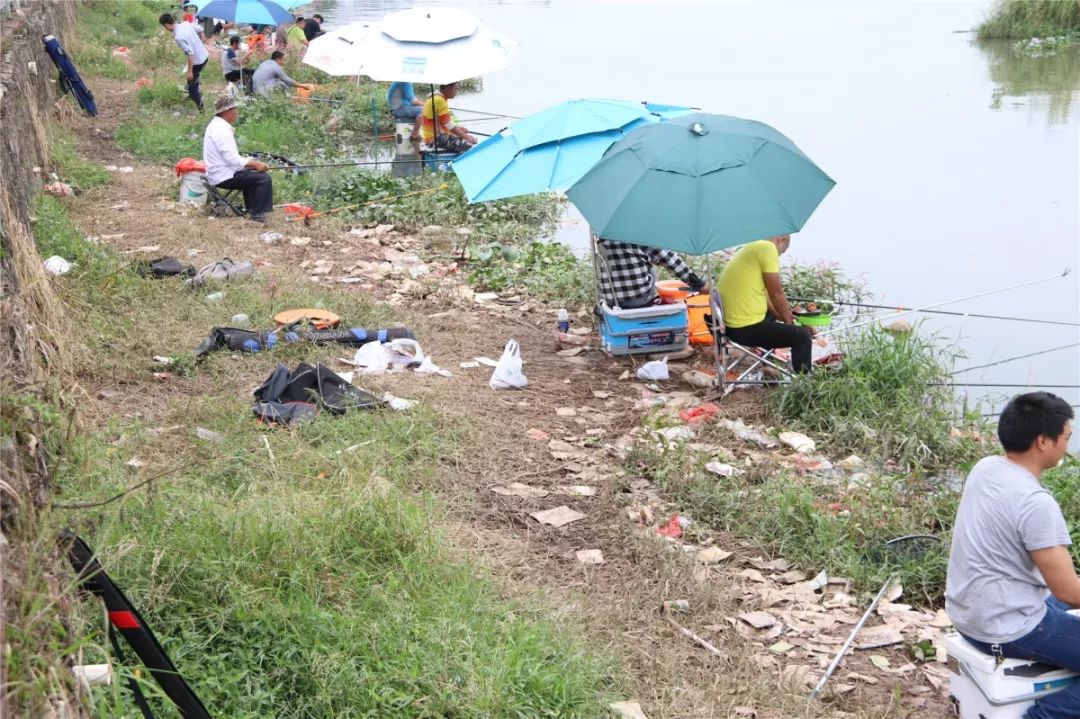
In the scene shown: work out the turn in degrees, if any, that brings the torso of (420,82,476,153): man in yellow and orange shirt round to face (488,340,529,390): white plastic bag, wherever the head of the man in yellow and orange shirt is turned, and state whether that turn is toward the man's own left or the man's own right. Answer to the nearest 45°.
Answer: approximately 90° to the man's own right

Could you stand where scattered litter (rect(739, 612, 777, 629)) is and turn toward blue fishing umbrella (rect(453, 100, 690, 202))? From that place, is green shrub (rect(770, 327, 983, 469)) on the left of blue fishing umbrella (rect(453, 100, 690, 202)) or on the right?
right

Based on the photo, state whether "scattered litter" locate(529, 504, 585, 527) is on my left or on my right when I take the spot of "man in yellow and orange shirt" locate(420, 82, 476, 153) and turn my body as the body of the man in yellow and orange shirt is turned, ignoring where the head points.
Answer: on my right

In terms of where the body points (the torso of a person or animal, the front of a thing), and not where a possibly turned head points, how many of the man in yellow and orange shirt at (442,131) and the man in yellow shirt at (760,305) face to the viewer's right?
2

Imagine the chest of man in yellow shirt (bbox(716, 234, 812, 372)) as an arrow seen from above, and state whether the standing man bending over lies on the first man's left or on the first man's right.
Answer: on the first man's left

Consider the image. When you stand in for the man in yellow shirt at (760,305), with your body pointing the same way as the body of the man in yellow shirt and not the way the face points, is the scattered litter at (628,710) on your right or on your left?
on your right

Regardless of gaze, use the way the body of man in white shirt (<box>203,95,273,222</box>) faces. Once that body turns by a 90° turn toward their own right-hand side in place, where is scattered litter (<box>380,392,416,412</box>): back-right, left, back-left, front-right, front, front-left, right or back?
front

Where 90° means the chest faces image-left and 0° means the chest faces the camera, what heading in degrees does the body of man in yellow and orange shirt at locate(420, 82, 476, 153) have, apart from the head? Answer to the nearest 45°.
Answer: approximately 270°

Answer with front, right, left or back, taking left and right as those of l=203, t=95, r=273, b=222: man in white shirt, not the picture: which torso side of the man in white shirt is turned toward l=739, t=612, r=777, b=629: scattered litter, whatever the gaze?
right

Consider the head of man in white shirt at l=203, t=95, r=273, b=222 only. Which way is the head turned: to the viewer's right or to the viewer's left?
to the viewer's right

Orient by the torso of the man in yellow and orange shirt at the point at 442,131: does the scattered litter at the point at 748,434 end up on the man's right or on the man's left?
on the man's right

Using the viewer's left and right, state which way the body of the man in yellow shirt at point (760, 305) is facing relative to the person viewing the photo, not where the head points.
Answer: facing to the right of the viewer

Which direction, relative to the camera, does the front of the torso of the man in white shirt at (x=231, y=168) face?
to the viewer's right
